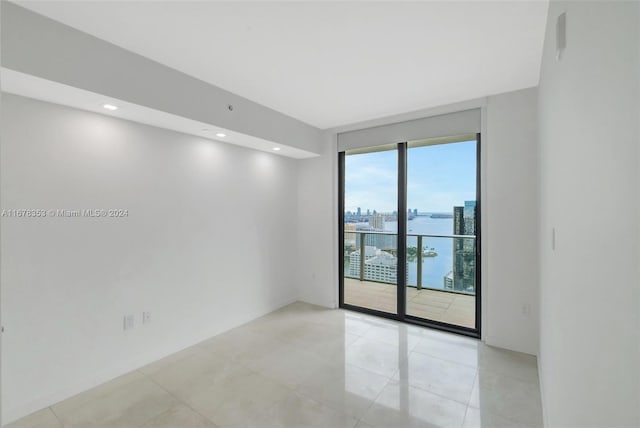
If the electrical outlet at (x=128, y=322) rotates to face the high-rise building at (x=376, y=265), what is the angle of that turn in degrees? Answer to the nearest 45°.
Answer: approximately 45° to its left

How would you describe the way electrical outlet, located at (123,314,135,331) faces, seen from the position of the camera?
facing the viewer and to the right of the viewer

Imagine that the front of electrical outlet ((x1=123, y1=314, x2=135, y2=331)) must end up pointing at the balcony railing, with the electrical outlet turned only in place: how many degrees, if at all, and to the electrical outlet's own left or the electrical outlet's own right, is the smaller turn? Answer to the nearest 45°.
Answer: approximately 45° to the electrical outlet's own left

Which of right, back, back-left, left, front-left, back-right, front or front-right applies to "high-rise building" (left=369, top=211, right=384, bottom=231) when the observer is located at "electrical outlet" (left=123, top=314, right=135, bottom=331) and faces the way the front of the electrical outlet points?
front-left

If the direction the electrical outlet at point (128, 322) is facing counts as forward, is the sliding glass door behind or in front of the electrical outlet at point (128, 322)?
in front

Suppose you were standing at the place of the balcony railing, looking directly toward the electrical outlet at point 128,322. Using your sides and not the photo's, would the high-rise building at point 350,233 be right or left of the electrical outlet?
right
